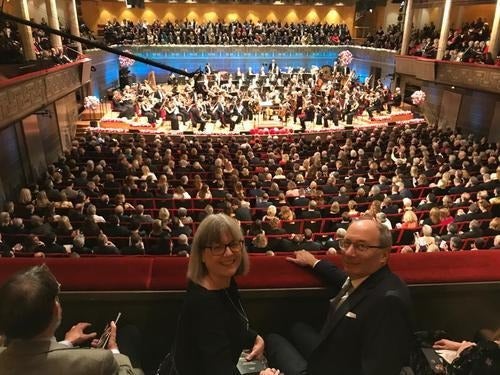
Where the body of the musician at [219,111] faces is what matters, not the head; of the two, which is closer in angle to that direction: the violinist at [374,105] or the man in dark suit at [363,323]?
the violinist

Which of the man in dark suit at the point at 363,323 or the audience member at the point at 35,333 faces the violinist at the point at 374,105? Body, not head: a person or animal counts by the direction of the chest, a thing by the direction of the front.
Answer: the audience member

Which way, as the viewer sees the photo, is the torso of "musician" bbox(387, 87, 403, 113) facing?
to the viewer's left

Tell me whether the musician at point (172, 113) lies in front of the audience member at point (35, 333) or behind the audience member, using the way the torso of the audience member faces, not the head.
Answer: in front

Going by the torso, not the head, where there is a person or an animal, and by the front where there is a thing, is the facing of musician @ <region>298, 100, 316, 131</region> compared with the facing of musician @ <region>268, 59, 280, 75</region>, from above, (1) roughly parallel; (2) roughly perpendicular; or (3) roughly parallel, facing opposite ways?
roughly perpendicular

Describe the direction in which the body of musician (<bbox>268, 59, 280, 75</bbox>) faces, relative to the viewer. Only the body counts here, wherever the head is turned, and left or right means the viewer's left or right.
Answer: facing the viewer

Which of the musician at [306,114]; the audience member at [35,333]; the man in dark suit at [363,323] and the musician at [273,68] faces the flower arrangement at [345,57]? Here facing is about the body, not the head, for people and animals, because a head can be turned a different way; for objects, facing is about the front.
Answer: the audience member

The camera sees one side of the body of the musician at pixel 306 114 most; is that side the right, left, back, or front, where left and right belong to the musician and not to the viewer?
left

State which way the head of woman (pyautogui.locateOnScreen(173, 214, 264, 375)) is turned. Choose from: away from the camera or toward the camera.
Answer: toward the camera

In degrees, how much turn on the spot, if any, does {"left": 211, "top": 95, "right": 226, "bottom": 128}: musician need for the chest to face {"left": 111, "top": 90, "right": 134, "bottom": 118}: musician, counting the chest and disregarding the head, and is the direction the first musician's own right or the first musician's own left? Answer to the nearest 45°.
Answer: approximately 180°

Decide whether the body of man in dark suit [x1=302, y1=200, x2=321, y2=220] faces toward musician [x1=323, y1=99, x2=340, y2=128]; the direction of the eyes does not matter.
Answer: yes

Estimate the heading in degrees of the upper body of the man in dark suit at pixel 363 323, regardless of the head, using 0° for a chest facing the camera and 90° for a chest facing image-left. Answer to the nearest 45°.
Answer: approximately 45°

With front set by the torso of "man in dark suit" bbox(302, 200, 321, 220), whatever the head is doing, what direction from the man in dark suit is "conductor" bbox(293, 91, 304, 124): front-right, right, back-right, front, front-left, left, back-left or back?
front

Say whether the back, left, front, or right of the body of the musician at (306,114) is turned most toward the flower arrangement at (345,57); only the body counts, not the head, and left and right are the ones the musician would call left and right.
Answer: right

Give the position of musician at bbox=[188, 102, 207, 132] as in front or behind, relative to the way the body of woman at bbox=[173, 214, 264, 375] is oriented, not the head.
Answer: behind
